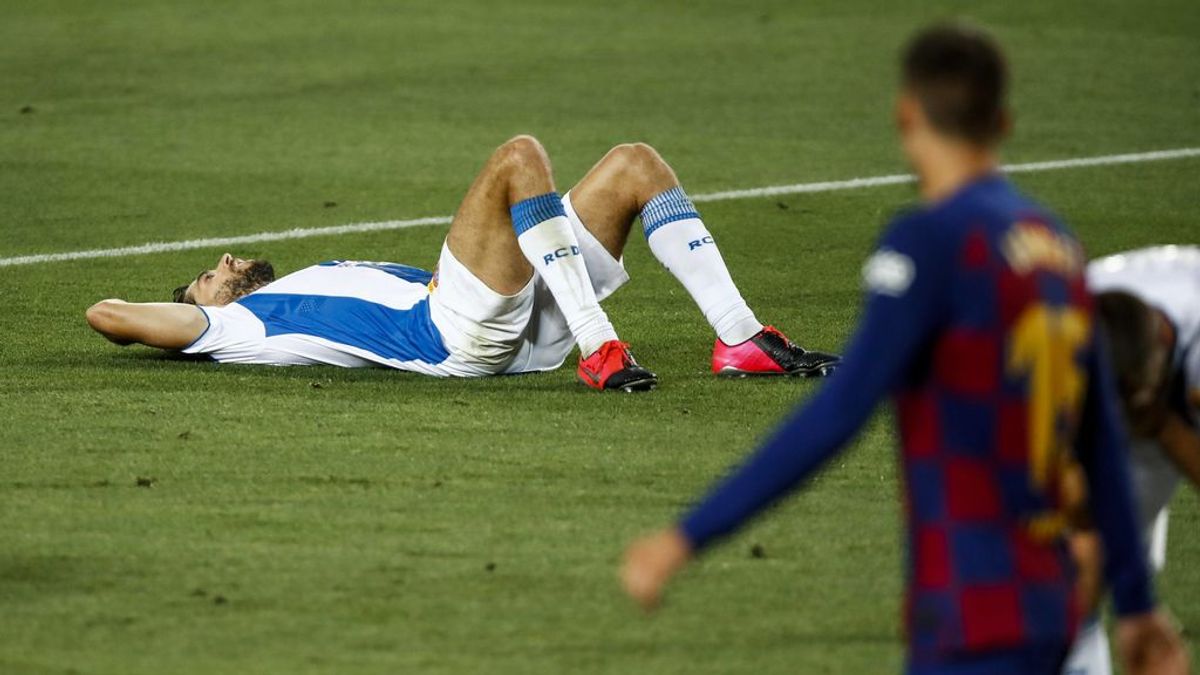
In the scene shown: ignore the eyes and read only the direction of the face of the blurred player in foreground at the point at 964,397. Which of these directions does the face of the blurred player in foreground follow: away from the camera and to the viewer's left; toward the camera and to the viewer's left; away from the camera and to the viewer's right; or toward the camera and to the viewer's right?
away from the camera and to the viewer's left

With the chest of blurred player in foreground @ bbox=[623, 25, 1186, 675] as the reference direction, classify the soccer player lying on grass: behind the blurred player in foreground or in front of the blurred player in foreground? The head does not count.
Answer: in front

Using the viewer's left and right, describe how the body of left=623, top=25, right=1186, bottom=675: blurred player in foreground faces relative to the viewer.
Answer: facing away from the viewer and to the left of the viewer
